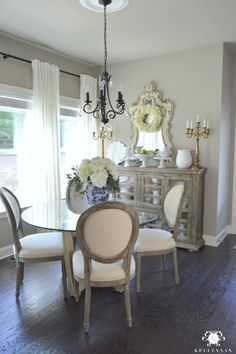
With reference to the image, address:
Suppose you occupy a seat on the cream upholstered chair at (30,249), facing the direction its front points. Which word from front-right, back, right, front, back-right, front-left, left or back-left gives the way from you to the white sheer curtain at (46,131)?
left

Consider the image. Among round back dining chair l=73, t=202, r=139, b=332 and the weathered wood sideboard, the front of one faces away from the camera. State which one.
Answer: the round back dining chair

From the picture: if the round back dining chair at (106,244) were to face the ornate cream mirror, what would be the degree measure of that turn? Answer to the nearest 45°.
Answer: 0° — it already faces it

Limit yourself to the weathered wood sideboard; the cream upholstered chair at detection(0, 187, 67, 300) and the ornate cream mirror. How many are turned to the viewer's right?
1

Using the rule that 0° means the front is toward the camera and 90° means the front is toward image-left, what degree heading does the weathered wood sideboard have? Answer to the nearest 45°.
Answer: approximately 45°

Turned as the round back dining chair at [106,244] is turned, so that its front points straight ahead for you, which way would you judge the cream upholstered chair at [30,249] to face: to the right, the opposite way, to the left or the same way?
to the right

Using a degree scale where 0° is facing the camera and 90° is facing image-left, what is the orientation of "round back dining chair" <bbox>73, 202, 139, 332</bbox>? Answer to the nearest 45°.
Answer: approximately 180°

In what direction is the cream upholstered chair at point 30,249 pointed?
to the viewer's right

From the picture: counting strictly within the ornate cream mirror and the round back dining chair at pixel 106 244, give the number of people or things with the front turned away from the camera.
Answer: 1

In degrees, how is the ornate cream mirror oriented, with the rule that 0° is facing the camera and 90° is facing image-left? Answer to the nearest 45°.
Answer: approximately 45°

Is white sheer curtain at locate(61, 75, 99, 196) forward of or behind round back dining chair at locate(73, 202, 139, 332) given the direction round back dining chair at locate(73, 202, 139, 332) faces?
forward
